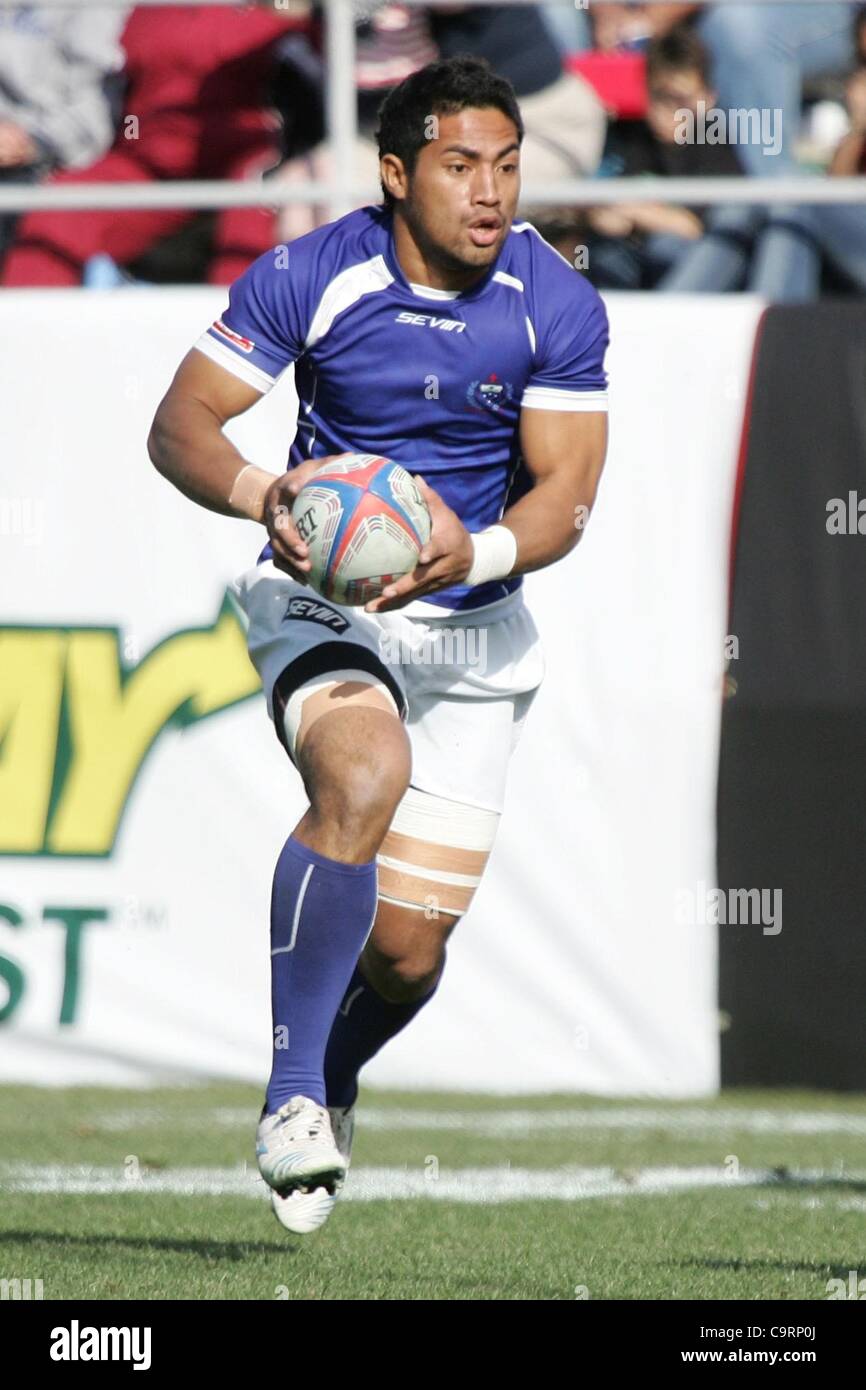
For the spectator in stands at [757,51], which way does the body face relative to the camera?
toward the camera

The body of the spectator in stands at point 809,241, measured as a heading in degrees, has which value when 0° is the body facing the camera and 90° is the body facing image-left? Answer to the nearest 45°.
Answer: approximately 0°

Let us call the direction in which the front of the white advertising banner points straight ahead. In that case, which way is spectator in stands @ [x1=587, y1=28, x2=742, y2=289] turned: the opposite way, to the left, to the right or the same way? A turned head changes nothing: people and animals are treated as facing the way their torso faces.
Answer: the same way

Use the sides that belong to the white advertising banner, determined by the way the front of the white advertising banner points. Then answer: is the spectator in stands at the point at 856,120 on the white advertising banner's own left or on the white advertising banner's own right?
on the white advertising banner's own left

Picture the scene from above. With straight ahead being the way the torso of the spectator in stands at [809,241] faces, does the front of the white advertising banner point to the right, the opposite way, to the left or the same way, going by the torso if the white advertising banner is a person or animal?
the same way

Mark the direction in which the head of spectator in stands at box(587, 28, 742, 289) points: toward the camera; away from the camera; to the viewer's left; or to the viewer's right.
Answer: toward the camera

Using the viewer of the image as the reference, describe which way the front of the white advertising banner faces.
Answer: facing the viewer

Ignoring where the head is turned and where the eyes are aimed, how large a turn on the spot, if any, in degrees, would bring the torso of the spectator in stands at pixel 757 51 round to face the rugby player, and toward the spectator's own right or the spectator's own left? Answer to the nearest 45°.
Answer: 0° — they already face them

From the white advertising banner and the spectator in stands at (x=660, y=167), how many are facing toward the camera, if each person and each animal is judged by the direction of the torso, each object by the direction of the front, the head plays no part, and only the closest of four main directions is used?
2

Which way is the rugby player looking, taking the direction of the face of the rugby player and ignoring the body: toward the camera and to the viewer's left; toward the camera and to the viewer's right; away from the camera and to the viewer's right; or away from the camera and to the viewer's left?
toward the camera and to the viewer's right
